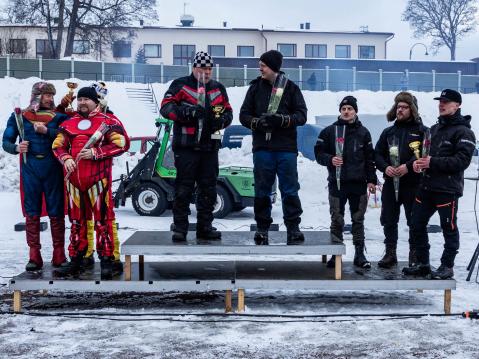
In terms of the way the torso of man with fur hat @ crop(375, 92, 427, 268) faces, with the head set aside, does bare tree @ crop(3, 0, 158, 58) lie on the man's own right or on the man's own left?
on the man's own right

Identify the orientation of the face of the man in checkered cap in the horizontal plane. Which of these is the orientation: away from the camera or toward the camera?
toward the camera

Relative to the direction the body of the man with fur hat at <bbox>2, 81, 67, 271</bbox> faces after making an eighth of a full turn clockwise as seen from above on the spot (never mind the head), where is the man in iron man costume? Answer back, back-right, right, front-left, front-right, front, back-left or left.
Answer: left

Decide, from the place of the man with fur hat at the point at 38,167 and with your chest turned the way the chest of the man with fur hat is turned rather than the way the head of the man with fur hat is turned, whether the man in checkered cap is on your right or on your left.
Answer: on your left

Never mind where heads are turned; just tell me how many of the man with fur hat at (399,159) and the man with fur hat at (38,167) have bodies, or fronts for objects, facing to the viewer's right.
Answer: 0

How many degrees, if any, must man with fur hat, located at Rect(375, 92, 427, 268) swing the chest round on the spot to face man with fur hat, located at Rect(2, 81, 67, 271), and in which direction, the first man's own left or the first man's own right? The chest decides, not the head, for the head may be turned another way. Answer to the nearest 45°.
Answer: approximately 45° to the first man's own right

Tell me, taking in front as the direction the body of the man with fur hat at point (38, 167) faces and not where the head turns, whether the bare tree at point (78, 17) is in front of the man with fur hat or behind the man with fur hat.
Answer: behind

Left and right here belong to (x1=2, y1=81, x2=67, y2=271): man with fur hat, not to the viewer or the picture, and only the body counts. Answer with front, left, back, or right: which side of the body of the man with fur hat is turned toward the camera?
front

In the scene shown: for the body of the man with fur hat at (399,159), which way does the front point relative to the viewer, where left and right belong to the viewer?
facing the viewer and to the left of the viewer
